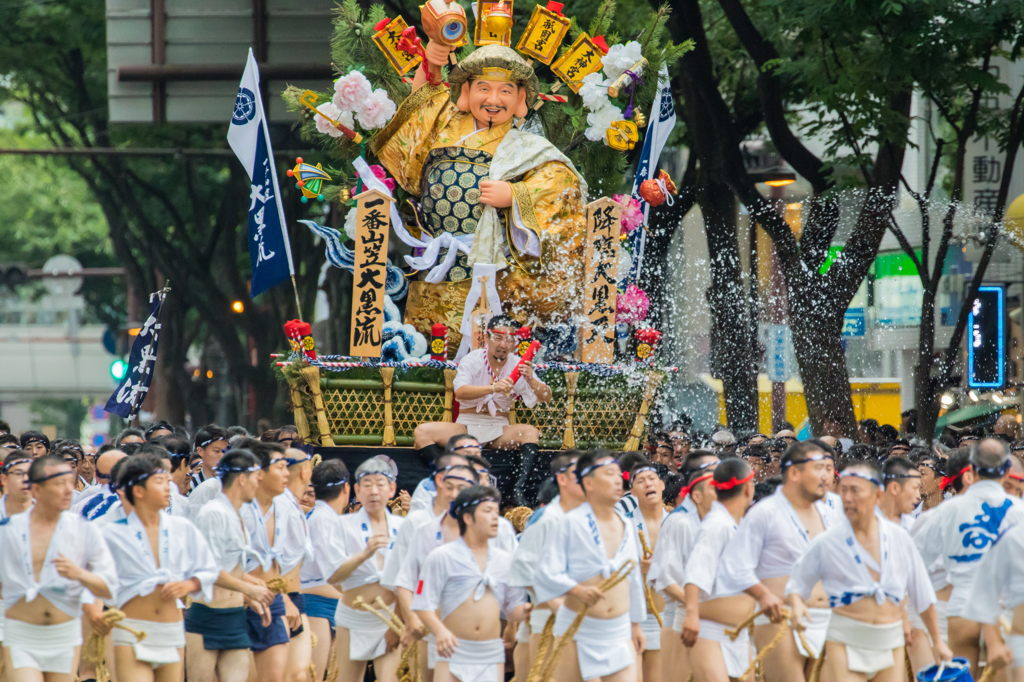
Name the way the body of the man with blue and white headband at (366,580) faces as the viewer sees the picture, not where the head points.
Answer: toward the camera

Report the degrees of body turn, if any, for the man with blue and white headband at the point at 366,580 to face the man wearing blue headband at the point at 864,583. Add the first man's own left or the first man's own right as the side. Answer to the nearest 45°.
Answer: approximately 45° to the first man's own left

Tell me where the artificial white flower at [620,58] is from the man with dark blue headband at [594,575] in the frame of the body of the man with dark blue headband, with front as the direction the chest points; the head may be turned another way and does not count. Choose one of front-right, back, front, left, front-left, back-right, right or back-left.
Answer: back-left

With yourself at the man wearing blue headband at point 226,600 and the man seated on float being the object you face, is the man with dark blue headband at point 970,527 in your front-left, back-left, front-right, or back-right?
front-right

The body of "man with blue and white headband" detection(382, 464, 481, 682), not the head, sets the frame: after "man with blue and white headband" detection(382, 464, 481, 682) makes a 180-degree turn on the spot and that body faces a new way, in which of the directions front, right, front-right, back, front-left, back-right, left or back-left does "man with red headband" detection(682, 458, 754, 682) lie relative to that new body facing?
back-right

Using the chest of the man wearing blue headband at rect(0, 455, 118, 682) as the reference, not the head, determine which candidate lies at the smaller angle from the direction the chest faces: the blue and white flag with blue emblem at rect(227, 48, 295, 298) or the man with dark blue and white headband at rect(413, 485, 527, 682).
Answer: the man with dark blue and white headband

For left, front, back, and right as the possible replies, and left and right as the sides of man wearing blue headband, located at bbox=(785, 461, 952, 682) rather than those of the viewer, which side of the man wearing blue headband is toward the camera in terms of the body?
front

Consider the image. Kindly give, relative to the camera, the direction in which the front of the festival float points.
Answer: facing the viewer

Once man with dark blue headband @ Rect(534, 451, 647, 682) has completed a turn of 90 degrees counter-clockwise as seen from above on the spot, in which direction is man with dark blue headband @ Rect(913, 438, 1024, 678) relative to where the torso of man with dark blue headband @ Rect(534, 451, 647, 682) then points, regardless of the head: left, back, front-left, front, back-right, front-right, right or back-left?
front-right

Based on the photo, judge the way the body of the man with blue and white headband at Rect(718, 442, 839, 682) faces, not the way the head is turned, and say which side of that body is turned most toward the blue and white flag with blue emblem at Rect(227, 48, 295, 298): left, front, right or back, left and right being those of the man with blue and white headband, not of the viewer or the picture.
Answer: back

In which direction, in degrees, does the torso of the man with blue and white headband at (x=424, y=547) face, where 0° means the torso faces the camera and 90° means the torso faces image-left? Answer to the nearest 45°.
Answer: approximately 315°

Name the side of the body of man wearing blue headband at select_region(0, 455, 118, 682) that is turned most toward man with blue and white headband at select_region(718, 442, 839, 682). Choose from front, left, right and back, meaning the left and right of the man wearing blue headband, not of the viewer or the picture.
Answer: left

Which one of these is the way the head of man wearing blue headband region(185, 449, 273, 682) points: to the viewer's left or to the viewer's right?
to the viewer's right

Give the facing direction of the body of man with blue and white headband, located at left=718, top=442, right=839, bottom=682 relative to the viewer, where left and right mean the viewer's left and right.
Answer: facing the viewer and to the right of the viewer
